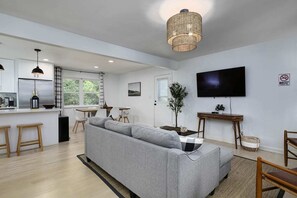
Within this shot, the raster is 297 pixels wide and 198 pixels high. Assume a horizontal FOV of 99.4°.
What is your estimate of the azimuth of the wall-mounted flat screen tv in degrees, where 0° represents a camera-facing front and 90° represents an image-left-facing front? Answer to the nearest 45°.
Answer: approximately 45°

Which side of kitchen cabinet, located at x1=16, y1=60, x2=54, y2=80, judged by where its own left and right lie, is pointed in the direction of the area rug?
front

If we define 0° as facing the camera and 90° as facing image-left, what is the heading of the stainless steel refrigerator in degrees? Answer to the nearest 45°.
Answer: approximately 0°

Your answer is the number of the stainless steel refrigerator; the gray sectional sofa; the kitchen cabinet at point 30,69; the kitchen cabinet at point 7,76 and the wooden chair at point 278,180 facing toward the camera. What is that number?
3

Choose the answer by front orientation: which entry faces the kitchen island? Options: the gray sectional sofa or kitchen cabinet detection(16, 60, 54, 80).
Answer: the kitchen cabinet

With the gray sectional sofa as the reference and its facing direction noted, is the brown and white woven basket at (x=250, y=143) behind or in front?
in front

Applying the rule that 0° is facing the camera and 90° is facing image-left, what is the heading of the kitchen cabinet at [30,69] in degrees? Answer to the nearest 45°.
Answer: approximately 0°

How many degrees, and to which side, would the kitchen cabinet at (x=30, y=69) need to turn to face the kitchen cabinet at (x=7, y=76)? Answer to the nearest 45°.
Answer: approximately 90° to its right

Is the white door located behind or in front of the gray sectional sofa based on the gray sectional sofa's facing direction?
in front

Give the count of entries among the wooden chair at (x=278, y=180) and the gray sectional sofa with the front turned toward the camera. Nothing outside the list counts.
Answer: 0

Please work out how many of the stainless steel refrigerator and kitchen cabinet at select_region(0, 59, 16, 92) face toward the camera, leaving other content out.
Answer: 2

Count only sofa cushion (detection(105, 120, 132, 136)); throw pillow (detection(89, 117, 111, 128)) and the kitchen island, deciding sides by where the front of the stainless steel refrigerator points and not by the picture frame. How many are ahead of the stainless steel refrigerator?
3
